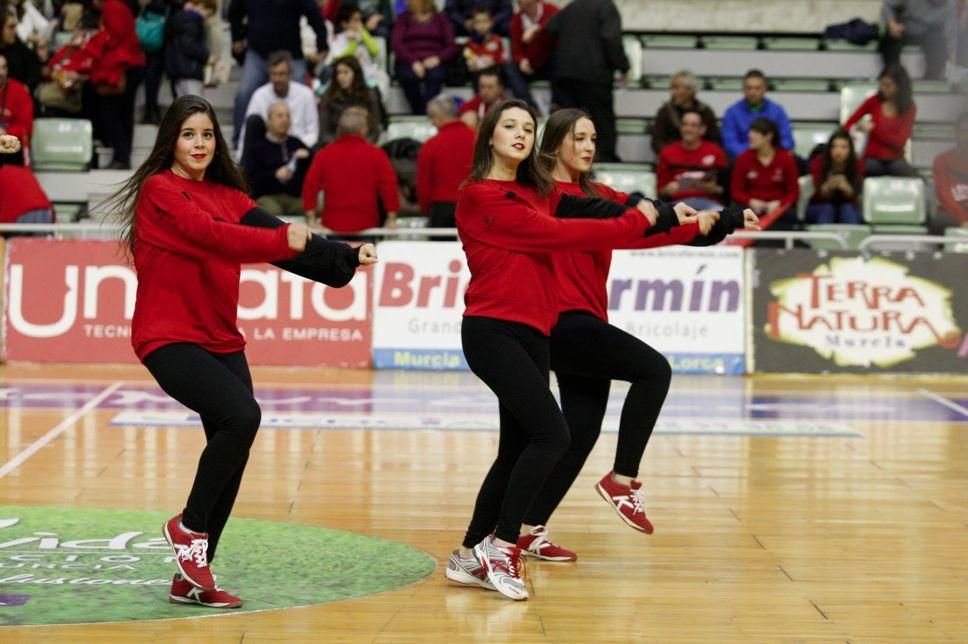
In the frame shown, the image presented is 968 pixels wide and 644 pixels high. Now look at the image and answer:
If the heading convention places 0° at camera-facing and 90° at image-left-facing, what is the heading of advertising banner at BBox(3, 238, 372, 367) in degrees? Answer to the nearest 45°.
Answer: approximately 0°

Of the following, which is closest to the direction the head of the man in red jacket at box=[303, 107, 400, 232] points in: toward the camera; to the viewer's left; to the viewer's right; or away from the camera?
away from the camera

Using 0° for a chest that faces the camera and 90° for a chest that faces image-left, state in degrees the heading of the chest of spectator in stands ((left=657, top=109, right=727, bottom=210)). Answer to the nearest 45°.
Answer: approximately 0°
